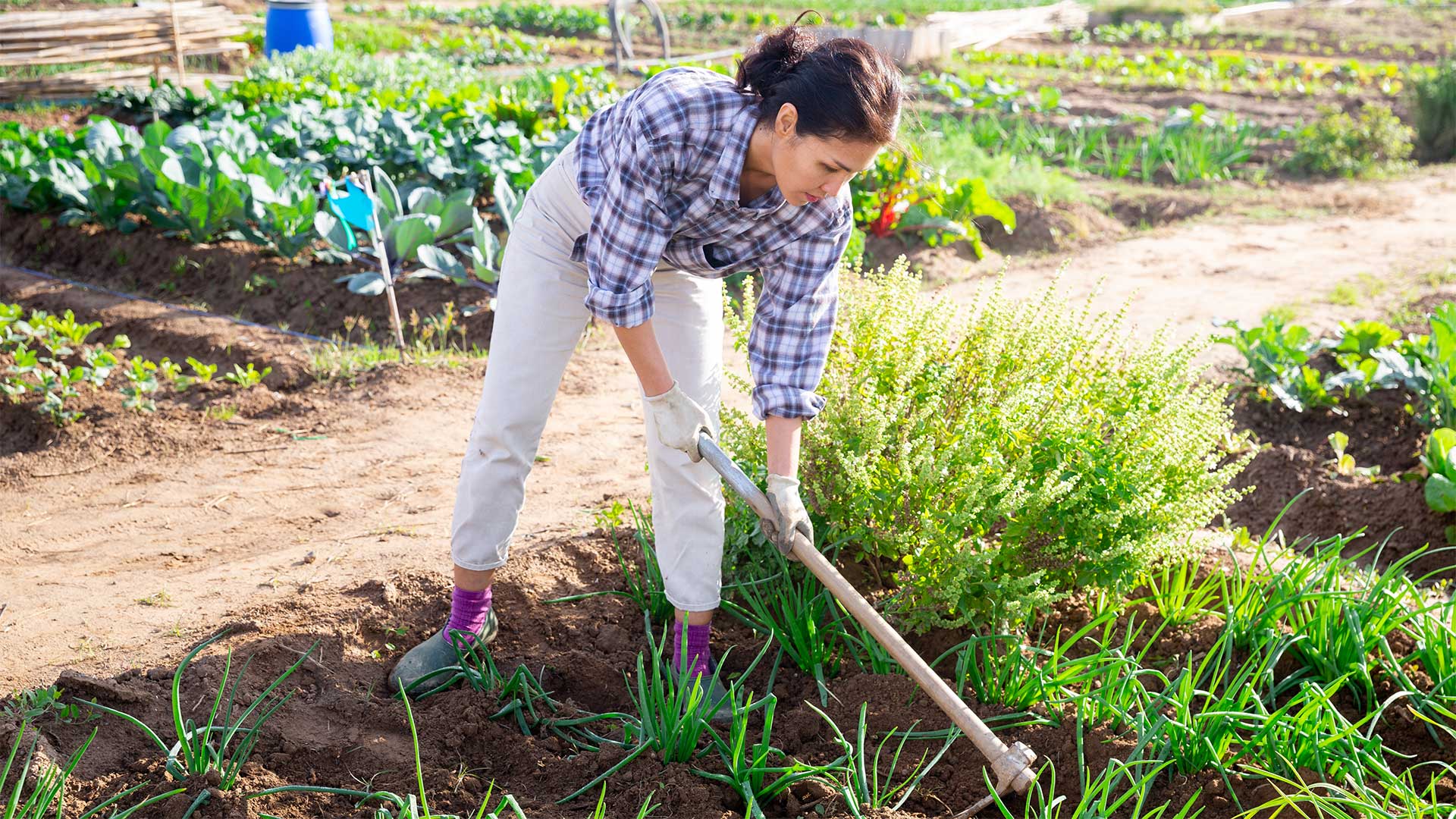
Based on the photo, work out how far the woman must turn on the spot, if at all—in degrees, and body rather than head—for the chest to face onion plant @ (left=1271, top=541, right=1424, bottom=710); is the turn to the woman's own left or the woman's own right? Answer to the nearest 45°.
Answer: approximately 45° to the woman's own left

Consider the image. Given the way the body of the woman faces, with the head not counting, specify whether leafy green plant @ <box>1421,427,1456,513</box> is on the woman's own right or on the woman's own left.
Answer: on the woman's own left

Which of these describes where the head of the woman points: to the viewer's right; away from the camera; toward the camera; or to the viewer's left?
to the viewer's right

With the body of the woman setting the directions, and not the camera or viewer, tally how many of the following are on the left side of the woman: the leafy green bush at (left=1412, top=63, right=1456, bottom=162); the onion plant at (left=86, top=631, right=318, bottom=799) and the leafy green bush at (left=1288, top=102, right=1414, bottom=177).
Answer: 2

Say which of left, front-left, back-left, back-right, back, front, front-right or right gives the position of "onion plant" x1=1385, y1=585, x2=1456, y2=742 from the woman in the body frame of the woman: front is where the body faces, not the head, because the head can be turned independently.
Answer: front-left

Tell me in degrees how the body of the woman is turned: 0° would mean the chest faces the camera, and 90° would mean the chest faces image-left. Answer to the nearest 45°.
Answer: approximately 315°

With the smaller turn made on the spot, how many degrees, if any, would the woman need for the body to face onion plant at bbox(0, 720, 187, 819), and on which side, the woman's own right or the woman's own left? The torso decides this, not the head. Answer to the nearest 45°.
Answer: approximately 90° to the woman's own right

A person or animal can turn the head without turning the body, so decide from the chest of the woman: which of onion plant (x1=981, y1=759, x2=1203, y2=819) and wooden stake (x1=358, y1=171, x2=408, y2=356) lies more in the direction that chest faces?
the onion plant

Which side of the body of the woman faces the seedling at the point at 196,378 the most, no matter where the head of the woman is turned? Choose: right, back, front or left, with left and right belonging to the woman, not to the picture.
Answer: back

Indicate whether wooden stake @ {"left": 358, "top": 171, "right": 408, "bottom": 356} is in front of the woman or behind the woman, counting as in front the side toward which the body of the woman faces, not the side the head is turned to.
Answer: behind

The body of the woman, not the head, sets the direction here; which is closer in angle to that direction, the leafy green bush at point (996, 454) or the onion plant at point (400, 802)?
the leafy green bush
